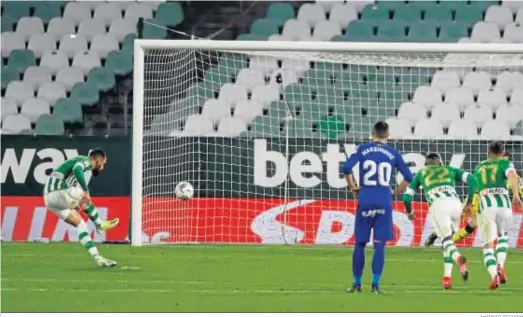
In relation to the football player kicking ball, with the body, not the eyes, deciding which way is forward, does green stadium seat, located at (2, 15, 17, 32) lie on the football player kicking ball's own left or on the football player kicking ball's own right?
on the football player kicking ball's own left

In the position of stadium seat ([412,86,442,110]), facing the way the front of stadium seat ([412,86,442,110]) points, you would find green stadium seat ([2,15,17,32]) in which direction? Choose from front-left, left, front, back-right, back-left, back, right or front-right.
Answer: right

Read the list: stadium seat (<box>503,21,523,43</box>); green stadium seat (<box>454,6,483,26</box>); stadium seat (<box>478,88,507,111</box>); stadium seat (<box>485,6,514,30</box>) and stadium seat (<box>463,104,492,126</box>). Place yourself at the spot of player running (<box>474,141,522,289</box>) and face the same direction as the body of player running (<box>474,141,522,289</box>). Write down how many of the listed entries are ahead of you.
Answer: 5

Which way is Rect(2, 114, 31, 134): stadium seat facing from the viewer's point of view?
toward the camera

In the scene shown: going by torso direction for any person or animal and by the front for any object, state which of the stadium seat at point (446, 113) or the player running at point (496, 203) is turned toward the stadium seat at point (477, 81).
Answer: the player running

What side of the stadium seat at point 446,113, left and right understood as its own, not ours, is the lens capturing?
front

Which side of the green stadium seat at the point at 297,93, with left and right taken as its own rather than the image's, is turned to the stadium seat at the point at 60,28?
right

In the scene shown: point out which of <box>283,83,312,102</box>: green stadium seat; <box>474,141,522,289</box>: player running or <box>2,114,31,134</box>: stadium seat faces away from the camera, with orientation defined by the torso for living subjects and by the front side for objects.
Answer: the player running

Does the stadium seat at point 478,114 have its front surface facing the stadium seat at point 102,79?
no

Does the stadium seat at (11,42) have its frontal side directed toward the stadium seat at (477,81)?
no

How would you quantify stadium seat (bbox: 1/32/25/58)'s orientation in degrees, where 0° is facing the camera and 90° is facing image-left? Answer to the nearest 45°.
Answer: approximately 0°

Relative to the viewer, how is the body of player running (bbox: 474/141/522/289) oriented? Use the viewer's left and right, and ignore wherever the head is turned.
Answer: facing away from the viewer

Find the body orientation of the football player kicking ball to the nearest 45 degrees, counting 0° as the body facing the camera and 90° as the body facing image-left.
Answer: approximately 270°

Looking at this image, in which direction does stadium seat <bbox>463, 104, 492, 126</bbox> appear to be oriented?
toward the camera

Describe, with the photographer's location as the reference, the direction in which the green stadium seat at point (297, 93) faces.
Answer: facing the viewer
